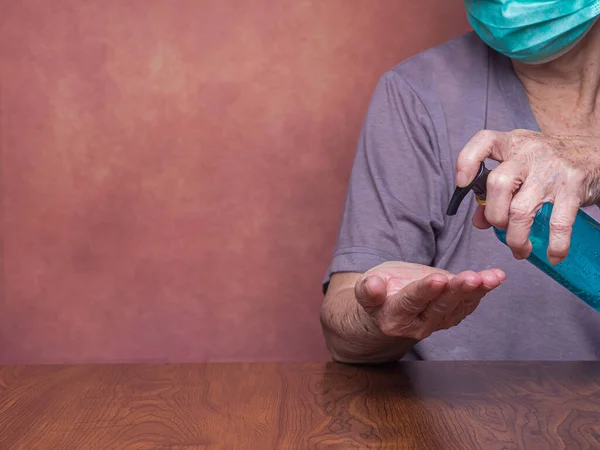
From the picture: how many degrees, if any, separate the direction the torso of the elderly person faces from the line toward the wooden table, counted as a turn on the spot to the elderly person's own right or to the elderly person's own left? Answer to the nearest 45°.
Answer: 0° — they already face it

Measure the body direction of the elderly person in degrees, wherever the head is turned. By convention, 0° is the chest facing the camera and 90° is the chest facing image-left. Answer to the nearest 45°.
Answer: approximately 0°
